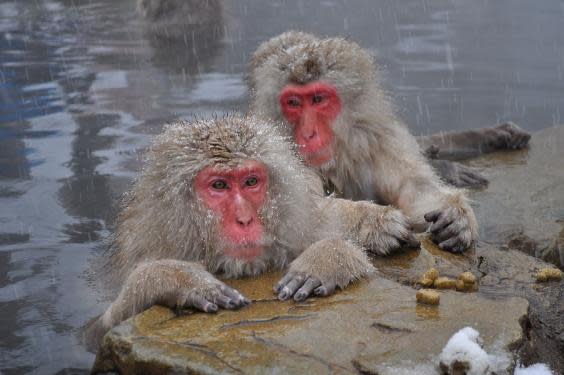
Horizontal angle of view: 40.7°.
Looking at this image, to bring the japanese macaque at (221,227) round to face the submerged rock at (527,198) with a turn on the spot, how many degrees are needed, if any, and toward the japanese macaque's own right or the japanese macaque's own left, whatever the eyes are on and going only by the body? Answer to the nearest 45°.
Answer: approximately 135° to the japanese macaque's own left

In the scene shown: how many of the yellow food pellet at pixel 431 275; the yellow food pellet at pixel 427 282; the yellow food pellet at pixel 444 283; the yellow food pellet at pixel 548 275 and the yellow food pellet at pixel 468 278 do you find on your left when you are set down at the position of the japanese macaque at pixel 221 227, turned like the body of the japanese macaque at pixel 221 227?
5

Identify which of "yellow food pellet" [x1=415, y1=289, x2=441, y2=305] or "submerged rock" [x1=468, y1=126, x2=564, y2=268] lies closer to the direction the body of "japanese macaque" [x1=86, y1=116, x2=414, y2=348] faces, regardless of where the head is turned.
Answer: the yellow food pellet

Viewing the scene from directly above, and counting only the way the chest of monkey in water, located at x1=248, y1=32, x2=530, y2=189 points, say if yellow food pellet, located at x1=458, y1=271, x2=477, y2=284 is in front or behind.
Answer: in front

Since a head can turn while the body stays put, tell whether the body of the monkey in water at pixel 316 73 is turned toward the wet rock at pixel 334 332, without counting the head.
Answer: yes

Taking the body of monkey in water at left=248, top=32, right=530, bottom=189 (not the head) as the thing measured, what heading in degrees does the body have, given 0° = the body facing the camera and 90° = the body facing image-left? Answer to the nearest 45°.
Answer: approximately 0°

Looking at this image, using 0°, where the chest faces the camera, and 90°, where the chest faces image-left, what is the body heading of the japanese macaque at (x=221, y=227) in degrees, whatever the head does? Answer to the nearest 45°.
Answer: approximately 0°

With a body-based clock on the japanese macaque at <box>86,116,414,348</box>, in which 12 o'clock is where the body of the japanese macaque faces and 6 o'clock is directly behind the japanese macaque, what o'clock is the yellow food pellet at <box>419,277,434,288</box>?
The yellow food pellet is roughly at 9 o'clock from the japanese macaque.

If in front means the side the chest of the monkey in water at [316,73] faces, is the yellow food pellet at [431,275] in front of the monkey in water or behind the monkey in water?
in front
